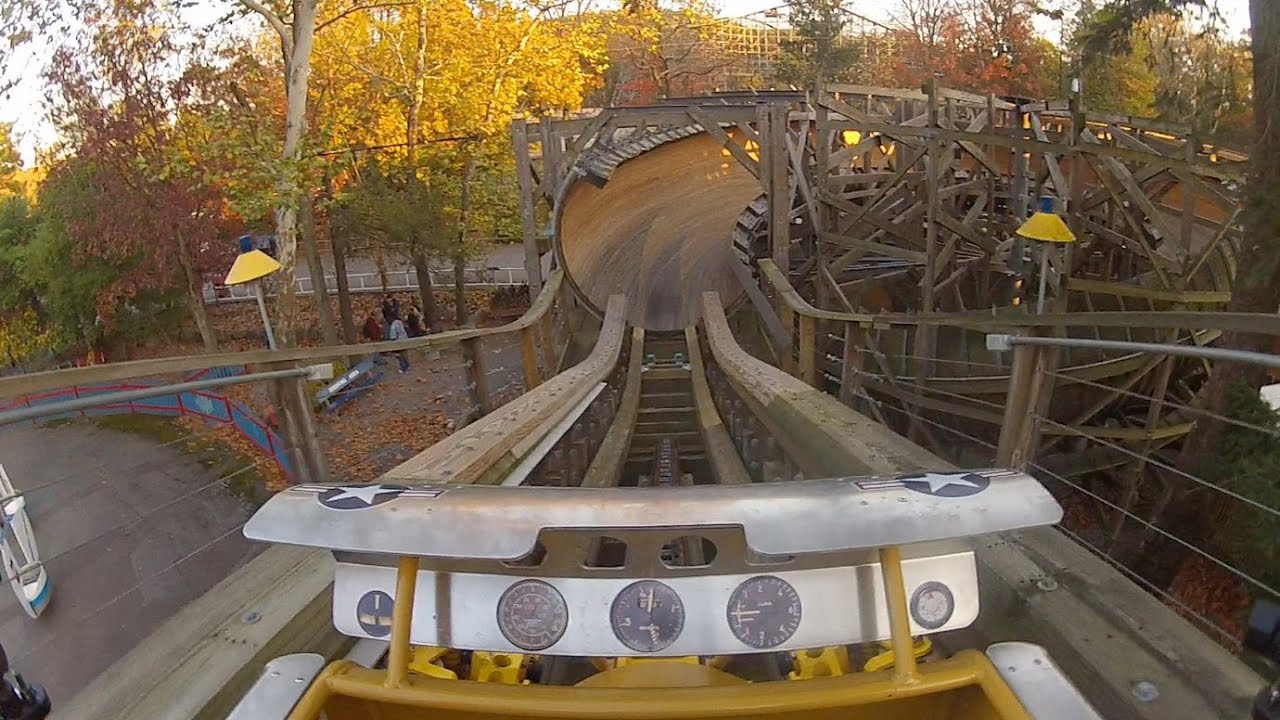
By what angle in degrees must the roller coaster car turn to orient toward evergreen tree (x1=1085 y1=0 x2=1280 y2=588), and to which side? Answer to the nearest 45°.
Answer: approximately 45° to its right

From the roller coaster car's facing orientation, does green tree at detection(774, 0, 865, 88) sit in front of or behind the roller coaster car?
in front

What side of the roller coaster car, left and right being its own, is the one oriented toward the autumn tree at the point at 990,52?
front

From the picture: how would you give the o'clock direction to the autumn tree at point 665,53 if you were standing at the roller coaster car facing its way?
The autumn tree is roughly at 12 o'clock from the roller coaster car.

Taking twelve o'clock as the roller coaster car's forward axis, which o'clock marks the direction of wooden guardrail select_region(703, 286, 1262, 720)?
The wooden guardrail is roughly at 2 o'clock from the roller coaster car.

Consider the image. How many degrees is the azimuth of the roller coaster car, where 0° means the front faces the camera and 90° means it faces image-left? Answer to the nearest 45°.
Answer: approximately 180°

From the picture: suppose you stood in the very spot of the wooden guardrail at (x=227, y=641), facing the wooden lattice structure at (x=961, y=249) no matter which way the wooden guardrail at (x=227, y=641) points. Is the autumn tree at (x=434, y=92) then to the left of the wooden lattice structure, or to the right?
left

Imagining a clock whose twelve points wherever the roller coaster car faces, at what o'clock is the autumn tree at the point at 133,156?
The autumn tree is roughly at 11 o'clock from the roller coaster car.

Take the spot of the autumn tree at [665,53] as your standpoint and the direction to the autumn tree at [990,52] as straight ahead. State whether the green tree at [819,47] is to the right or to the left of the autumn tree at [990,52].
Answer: left

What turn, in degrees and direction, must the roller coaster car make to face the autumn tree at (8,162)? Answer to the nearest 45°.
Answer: approximately 45° to its left

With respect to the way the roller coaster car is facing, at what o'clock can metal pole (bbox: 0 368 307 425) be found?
The metal pole is roughly at 10 o'clock from the roller coaster car.
